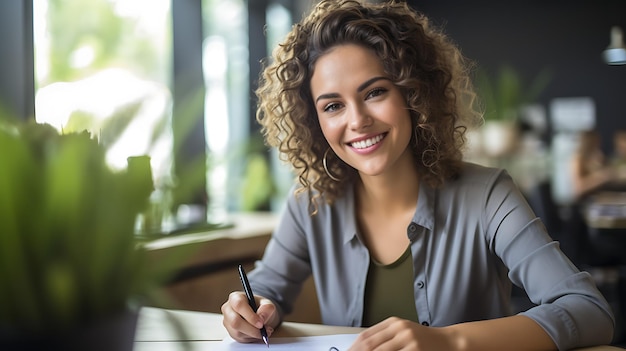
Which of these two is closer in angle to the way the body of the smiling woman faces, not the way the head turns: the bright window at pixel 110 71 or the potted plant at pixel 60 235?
the potted plant

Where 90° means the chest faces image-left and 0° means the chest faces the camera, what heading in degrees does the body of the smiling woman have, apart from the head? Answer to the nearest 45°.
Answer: approximately 0°

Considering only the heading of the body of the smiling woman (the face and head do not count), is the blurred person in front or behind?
behind
